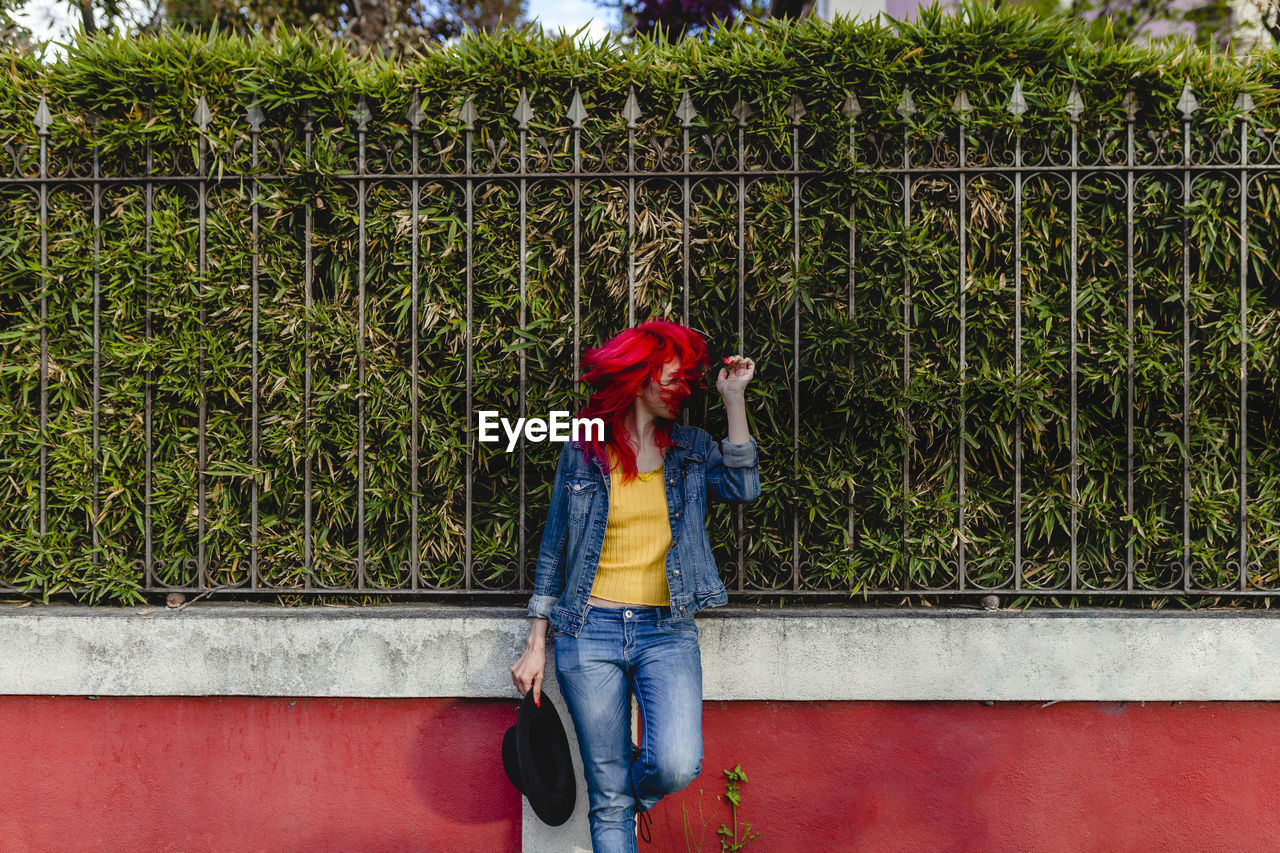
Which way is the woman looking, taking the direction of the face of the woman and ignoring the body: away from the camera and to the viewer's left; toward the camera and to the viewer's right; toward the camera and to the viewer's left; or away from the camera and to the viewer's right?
toward the camera and to the viewer's right

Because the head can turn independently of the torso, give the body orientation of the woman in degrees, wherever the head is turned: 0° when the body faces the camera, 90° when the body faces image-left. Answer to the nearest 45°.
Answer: approximately 0°
